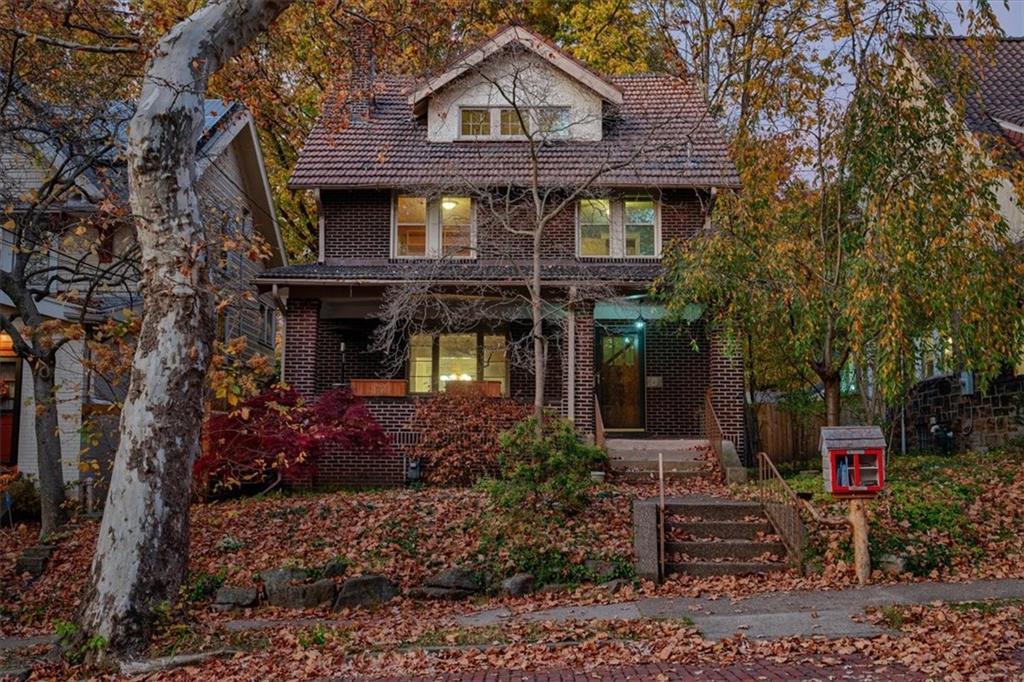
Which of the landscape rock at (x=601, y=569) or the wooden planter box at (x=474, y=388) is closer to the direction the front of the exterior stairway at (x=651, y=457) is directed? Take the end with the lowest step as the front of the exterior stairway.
the landscape rock

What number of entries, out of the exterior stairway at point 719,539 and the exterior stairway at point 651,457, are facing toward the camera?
2

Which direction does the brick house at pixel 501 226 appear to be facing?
toward the camera

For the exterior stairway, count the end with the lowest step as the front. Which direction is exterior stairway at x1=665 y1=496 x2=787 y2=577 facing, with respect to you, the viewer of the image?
facing the viewer

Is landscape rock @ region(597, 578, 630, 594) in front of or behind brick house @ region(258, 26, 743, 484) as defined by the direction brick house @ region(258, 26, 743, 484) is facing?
in front

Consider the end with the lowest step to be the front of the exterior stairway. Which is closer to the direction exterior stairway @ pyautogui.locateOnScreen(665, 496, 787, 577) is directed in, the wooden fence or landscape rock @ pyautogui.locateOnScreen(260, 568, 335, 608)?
the landscape rock

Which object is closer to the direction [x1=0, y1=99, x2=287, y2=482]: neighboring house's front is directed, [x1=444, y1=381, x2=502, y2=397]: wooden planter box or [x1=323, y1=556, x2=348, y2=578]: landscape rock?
the landscape rock

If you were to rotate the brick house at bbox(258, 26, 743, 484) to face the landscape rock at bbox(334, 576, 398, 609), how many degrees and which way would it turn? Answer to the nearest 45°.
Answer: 0° — it already faces it

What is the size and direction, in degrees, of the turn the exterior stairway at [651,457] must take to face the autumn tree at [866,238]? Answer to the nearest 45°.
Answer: approximately 45° to its left

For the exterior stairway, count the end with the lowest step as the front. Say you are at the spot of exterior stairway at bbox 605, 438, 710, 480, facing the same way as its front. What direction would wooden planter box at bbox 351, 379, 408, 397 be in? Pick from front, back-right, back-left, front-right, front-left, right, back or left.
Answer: right

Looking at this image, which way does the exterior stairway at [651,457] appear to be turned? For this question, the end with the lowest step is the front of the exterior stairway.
toward the camera

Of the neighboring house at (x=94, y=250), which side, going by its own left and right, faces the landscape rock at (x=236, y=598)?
front

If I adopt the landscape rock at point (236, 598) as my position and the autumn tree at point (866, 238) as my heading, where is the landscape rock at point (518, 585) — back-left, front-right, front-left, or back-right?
front-right

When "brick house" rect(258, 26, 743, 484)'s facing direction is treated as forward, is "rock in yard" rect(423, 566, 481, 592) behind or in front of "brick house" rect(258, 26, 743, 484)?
in front

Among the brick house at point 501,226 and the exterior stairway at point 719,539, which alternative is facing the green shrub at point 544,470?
the brick house
